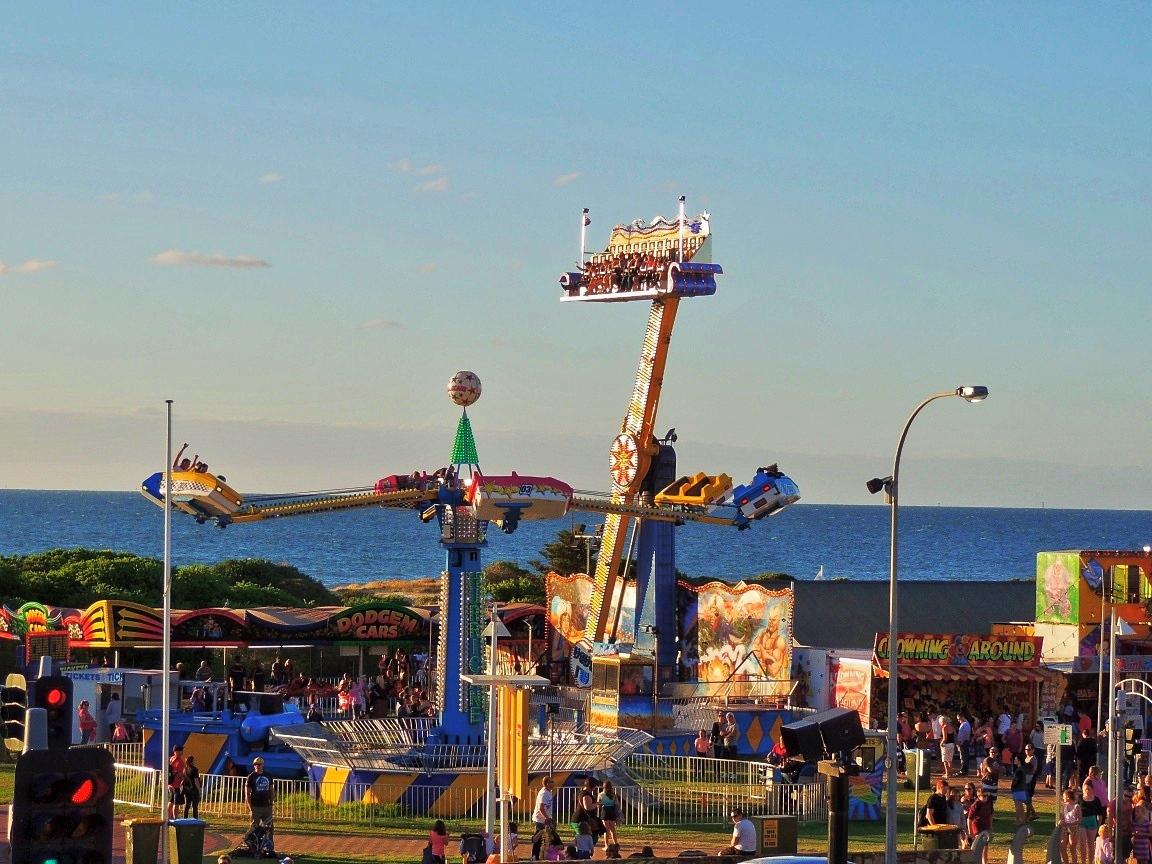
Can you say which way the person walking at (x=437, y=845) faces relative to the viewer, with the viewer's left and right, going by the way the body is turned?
facing away from the viewer

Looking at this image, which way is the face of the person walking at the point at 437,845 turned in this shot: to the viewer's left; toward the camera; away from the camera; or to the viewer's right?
away from the camera

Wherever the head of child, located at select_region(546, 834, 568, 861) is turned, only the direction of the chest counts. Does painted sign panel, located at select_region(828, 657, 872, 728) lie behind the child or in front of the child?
in front

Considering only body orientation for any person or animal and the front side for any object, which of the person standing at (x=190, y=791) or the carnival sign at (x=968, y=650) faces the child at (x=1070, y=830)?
the carnival sign

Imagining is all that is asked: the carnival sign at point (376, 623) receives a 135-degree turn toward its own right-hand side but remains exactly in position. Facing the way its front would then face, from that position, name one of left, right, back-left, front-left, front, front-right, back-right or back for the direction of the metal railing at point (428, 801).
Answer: back-left

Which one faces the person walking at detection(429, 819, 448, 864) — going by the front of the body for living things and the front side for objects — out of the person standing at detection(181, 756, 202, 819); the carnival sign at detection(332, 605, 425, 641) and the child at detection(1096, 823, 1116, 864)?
the carnival sign

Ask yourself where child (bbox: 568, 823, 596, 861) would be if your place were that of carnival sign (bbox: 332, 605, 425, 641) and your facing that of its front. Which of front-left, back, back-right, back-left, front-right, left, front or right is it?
front

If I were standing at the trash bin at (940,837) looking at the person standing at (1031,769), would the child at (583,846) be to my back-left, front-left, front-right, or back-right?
back-left

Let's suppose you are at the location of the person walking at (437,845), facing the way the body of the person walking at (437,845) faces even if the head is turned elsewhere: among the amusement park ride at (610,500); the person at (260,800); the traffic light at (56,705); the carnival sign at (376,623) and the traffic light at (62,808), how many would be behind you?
2

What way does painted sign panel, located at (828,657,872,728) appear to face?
toward the camera

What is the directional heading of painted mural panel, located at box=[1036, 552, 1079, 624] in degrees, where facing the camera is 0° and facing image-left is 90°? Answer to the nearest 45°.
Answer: approximately 0°

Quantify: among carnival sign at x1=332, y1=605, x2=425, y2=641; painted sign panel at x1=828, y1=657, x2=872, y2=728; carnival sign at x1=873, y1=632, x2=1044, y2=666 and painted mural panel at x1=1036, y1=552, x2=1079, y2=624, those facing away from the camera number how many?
0

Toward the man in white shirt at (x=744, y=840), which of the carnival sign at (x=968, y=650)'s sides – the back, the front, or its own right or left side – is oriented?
front
